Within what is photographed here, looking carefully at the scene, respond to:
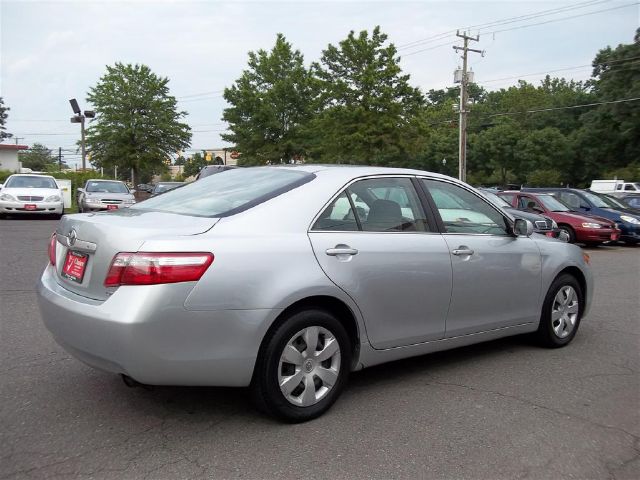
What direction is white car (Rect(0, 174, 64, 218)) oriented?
toward the camera

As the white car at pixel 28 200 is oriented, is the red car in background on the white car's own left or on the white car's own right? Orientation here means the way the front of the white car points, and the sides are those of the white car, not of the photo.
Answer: on the white car's own left

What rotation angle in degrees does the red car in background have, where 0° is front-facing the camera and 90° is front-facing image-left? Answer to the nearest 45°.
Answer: approximately 315°

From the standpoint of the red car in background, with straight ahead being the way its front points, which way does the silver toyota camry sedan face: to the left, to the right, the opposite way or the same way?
to the left

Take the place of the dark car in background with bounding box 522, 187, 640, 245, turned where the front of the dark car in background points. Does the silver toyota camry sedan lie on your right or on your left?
on your right

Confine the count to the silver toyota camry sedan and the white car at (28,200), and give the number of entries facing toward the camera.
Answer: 1

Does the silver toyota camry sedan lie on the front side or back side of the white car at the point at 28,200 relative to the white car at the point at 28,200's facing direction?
on the front side

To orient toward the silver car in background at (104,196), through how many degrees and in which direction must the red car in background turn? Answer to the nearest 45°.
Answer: approximately 135° to its right

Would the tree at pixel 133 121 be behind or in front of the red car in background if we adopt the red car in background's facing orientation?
behind

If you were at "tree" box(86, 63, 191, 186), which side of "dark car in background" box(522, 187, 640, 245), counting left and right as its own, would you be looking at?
back

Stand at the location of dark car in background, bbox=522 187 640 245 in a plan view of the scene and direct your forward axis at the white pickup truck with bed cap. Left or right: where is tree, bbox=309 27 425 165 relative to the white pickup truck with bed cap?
left

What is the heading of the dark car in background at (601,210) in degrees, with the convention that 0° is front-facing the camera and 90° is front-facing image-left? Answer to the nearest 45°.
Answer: approximately 315°
